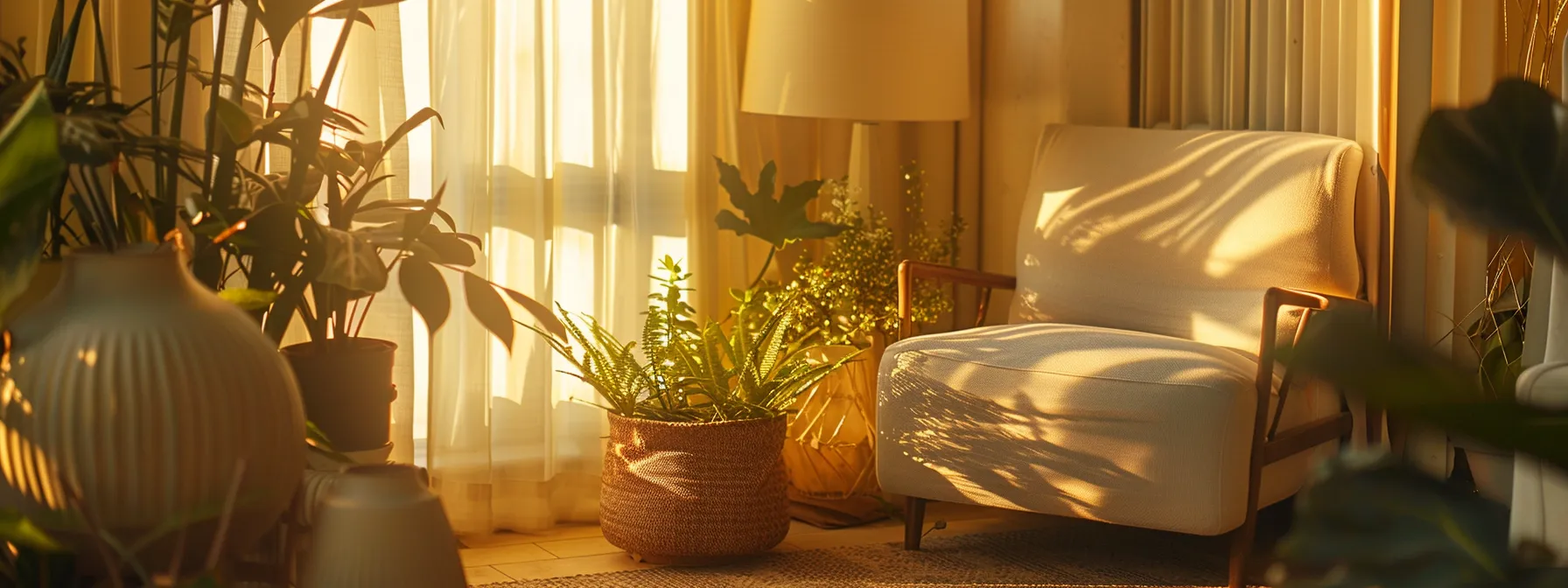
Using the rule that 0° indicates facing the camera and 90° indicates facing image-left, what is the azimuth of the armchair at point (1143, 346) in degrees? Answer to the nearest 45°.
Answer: approximately 45°

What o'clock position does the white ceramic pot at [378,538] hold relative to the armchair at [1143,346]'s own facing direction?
The white ceramic pot is roughly at 11 o'clock from the armchair.

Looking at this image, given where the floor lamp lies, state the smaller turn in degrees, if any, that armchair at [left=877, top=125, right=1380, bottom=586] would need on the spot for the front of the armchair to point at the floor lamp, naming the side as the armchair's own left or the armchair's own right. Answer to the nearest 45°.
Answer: approximately 45° to the armchair's own right

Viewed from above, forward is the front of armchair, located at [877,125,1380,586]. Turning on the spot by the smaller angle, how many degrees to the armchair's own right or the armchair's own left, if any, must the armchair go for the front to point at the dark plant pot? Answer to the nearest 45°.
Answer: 0° — it already faces it

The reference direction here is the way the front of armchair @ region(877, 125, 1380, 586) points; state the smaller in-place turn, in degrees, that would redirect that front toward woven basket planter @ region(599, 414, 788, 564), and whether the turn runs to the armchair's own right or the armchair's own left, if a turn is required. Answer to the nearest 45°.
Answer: approximately 45° to the armchair's own right

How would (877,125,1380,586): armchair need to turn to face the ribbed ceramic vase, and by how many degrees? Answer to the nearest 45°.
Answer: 0° — it already faces it
